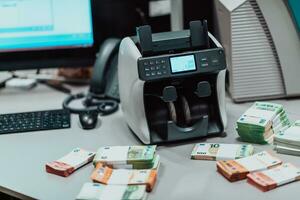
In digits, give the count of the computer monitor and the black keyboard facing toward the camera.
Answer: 2

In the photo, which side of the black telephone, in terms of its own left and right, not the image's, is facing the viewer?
front

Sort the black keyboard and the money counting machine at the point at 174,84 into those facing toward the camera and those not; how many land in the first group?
2

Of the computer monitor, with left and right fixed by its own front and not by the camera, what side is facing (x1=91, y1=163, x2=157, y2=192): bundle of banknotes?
front

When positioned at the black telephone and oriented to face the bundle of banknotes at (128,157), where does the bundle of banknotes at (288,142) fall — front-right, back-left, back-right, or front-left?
front-left

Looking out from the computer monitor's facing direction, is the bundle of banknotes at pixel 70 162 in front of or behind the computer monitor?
in front

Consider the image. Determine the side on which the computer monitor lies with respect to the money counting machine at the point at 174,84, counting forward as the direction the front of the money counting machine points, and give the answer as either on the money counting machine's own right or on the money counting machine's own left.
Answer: on the money counting machine's own right

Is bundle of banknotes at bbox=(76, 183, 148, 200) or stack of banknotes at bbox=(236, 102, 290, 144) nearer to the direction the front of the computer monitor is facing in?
the bundle of banknotes

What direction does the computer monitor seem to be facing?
toward the camera

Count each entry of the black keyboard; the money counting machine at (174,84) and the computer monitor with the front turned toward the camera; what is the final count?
3

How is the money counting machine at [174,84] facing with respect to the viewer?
toward the camera

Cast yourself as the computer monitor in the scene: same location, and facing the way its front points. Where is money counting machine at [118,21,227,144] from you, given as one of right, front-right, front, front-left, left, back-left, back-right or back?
front-left

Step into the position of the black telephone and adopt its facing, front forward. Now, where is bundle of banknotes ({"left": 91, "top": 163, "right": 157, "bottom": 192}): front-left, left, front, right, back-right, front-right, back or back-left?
front

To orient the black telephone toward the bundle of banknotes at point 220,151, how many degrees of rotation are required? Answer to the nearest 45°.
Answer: approximately 45° to its left
